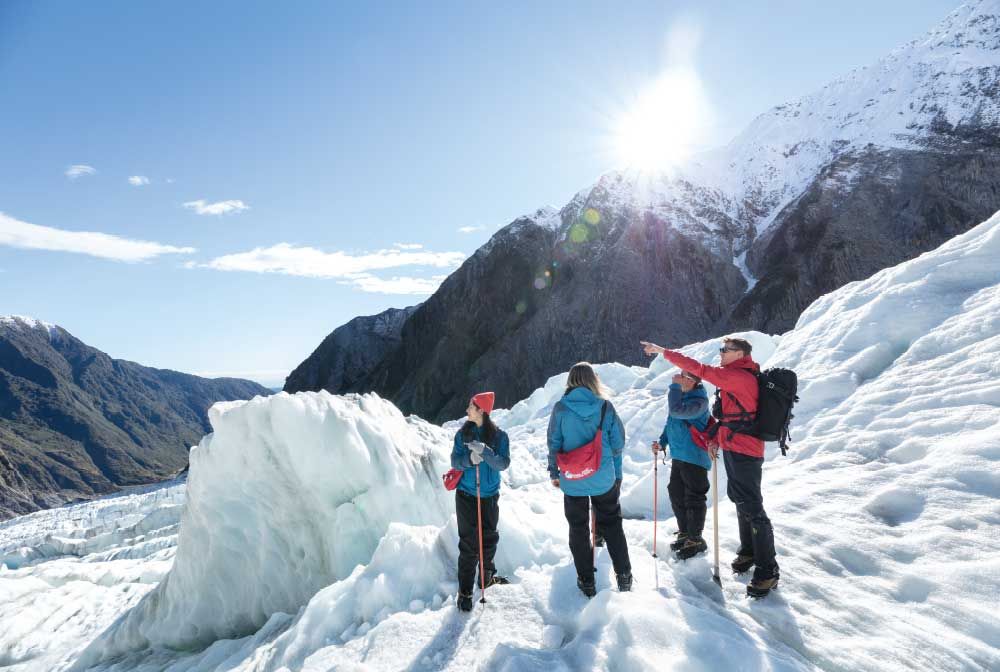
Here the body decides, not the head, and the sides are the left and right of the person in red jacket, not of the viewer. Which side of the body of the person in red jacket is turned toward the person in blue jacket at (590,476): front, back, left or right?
front

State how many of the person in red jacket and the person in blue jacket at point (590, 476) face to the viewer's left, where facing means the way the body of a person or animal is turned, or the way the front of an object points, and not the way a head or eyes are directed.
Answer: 1

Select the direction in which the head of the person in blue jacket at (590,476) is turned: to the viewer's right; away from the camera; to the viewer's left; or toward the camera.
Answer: away from the camera

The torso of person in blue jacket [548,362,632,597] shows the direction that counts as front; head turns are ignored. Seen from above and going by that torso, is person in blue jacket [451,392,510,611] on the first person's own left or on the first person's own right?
on the first person's own left

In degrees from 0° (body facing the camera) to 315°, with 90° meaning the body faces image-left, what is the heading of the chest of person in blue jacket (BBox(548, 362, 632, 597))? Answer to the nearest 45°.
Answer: approximately 180°

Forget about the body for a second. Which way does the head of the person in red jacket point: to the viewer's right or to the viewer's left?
to the viewer's left

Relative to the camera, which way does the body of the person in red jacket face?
to the viewer's left

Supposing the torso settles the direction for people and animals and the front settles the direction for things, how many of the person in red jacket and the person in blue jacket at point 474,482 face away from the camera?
0

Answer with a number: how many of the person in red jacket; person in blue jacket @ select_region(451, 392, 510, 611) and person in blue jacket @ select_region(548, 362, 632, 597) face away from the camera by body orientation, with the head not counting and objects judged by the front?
1

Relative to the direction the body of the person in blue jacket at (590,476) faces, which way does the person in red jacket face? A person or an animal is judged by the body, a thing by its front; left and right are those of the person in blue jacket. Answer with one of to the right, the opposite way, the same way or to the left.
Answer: to the left

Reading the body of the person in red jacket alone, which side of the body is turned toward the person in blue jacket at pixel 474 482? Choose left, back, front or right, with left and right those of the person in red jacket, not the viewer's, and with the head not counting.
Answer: front
